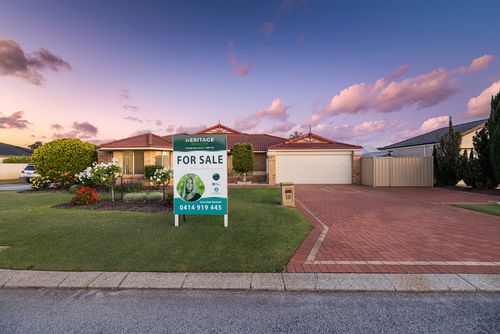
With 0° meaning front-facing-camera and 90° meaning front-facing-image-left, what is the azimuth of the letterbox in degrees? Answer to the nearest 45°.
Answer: approximately 0°

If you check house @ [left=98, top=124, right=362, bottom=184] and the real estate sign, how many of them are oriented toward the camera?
2

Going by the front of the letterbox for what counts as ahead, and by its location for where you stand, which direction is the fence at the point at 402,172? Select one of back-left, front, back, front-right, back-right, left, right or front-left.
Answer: back-left

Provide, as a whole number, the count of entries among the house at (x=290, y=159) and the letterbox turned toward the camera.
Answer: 2

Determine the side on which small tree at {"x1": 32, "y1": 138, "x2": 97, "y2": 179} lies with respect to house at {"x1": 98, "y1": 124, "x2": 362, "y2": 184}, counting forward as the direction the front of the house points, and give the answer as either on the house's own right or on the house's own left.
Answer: on the house's own right

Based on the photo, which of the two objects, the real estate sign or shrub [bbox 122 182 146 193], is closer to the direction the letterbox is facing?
the real estate sign

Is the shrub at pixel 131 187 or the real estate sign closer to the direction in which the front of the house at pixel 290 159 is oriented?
the real estate sign
